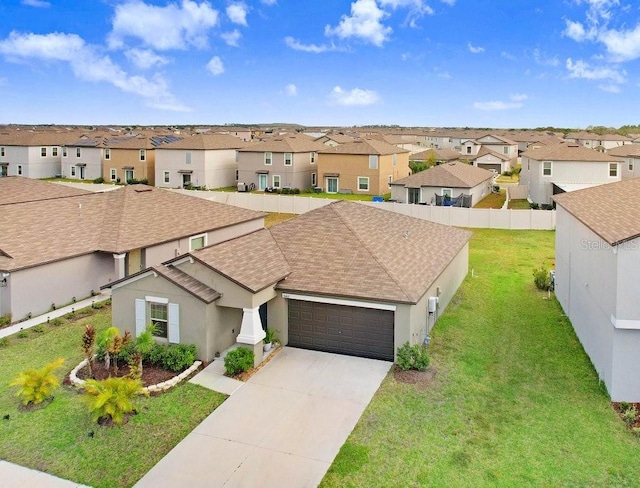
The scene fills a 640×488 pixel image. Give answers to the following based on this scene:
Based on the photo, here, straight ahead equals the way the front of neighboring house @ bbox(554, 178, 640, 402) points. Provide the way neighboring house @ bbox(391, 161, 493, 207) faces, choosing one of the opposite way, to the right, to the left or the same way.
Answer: the opposite way

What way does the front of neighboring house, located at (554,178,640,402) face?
toward the camera

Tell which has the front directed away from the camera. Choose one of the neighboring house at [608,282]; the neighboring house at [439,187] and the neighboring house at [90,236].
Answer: the neighboring house at [439,187]

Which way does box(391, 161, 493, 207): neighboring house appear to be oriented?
away from the camera

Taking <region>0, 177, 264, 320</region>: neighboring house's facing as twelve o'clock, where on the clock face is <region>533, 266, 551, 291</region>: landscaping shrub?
The landscaping shrub is roughly at 8 o'clock from the neighboring house.

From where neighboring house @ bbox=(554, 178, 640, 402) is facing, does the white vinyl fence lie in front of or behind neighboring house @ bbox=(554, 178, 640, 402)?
behind

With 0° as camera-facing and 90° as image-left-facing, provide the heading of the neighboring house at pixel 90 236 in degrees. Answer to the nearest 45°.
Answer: approximately 45°

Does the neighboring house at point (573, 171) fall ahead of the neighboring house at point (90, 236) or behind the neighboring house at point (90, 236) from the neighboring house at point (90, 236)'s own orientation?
behind

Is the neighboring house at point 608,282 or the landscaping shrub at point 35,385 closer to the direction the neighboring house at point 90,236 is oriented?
the landscaping shrub
